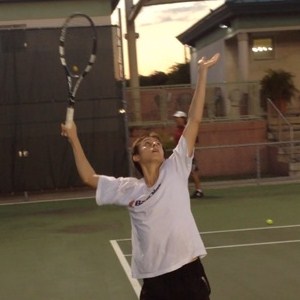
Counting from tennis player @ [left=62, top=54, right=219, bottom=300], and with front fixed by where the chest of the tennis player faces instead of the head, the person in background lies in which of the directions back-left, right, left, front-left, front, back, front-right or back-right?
back

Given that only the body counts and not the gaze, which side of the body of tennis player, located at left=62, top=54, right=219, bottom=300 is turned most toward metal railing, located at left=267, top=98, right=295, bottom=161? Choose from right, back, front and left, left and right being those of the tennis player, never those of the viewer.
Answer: back

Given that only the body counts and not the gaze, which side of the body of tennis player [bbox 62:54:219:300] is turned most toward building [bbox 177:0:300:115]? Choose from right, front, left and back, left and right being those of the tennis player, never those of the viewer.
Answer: back

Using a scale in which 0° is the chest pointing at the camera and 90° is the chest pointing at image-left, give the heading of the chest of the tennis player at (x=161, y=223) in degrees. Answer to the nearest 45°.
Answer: approximately 0°

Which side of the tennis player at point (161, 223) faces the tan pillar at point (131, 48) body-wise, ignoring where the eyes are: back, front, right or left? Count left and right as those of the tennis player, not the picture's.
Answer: back

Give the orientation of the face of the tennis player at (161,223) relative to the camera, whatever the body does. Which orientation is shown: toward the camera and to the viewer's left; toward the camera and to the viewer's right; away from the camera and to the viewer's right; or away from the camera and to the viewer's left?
toward the camera and to the viewer's right
